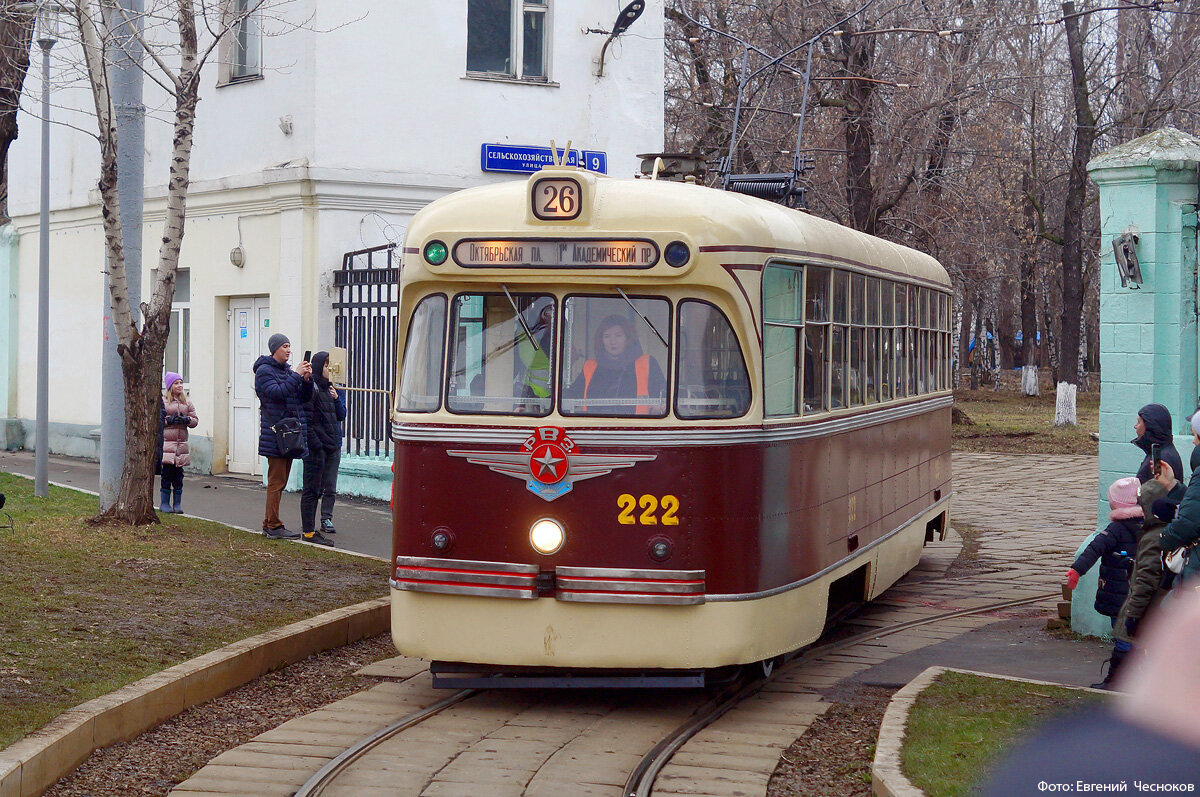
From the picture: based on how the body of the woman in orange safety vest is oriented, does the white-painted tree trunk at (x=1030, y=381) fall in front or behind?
behind

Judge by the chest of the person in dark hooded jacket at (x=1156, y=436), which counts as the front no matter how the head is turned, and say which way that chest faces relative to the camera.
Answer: to the viewer's left

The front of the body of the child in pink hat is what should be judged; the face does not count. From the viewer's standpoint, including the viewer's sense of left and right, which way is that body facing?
facing away from the viewer and to the left of the viewer

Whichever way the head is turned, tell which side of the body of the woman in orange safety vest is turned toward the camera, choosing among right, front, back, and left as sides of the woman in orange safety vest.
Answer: front

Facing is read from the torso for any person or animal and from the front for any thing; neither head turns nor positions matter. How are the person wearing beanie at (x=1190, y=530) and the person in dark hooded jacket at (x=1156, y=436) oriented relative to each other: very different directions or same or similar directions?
same or similar directions

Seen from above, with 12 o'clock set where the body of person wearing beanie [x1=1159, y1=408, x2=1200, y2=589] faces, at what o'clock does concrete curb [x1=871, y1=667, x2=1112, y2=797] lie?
The concrete curb is roughly at 11 o'clock from the person wearing beanie.

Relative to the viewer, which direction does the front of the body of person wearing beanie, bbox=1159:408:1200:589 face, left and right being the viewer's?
facing to the left of the viewer

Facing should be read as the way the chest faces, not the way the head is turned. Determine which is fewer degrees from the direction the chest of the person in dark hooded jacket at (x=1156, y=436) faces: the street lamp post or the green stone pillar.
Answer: the street lamp post

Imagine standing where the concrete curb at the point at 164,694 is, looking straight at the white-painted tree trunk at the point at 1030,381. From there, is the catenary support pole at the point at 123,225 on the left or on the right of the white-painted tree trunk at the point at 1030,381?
left

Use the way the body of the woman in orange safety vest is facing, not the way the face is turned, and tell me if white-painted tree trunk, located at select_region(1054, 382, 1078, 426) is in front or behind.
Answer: behind

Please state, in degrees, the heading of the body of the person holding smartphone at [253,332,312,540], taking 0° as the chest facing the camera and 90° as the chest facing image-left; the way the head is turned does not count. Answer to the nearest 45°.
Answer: approximately 270°
